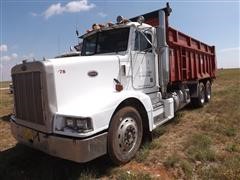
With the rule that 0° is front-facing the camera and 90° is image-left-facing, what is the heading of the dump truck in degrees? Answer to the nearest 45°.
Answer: approximately 45°
